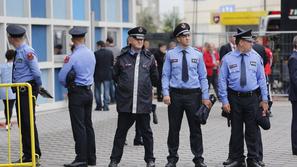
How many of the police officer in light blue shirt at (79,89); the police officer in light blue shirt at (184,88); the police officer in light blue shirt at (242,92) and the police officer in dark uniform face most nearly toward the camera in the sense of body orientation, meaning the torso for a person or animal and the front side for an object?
3

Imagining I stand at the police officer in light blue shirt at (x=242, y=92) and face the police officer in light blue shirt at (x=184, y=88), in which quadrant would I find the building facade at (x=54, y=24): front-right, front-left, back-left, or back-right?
front-right

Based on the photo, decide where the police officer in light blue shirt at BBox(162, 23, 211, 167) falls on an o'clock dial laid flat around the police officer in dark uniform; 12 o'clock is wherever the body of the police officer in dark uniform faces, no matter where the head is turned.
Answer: The police officer in light blue shirt is roughly at 9 o'clock from the police officer in dark uniform.

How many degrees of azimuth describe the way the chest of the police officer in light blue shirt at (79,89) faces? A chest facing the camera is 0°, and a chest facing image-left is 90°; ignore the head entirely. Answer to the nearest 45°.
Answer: approximately 135°

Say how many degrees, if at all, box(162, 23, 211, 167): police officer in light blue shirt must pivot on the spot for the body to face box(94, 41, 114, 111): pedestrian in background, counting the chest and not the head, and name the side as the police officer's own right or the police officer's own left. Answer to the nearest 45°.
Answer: approximately 180°

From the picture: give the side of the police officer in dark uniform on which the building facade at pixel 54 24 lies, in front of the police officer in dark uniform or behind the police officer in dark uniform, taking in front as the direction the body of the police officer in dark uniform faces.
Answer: behind

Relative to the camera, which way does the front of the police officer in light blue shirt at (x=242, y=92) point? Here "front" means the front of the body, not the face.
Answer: toward the camera

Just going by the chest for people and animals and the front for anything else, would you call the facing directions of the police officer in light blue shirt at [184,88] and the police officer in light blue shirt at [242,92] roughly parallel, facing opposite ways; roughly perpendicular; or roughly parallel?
roughly parallel

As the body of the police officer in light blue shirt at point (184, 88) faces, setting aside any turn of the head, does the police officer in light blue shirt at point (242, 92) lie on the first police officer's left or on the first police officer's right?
on the first police officer's left

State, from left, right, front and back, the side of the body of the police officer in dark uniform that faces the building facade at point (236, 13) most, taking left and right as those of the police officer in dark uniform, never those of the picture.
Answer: back

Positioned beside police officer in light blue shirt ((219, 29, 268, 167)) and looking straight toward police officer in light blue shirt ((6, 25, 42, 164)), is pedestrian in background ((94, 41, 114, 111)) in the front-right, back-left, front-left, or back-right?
front-right

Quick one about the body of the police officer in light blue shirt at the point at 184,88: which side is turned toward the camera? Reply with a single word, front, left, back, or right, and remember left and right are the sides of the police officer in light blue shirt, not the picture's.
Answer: front

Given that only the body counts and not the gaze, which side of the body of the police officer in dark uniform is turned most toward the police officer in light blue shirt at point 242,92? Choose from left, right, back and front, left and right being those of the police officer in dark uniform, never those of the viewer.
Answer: left
